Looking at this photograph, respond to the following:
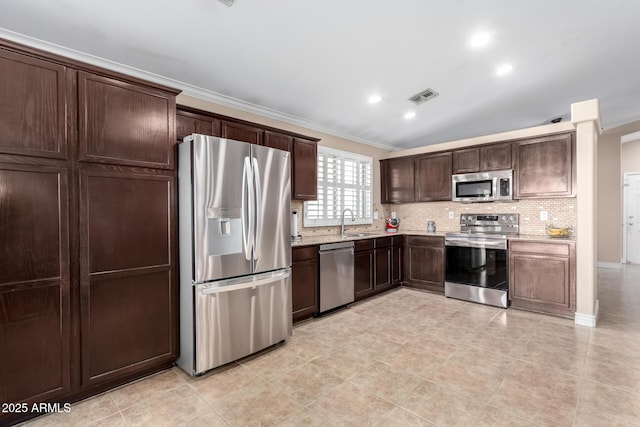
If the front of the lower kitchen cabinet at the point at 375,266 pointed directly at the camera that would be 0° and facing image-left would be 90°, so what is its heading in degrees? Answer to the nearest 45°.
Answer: approximately 315°

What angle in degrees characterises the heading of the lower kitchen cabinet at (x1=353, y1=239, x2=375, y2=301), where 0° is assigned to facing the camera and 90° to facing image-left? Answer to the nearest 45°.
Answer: approximately 315°

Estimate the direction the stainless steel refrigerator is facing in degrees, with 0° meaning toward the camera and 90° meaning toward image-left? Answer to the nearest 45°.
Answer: approximately 315°

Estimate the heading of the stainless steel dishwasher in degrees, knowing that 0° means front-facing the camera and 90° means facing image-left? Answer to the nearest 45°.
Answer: approximately 315°
